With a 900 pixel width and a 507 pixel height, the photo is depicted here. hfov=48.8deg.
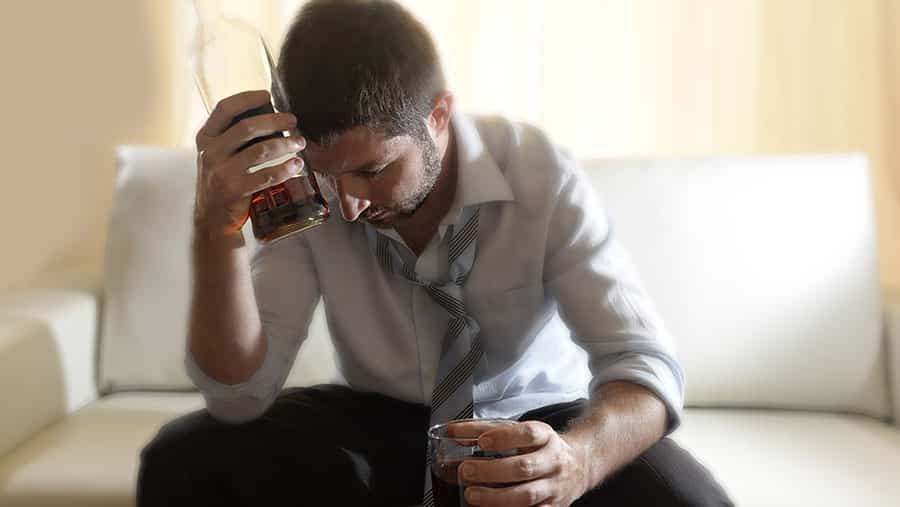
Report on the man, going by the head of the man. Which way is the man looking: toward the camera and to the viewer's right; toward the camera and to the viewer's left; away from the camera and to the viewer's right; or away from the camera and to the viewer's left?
toward the camera and to the viewer's left

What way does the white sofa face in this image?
toward the camera

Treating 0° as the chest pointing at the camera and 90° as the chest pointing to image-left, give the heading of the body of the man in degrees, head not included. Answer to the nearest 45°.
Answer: approximately 0°
